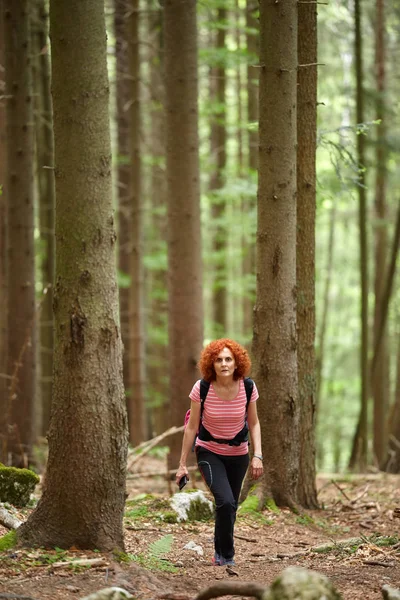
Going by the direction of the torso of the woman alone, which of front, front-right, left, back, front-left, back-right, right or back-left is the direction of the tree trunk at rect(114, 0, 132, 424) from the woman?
back

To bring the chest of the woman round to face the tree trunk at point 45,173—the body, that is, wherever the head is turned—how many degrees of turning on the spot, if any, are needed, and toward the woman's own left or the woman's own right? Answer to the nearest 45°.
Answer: approximately 180°

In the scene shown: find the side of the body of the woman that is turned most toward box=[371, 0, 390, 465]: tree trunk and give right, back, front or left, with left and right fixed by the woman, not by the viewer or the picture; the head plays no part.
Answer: back

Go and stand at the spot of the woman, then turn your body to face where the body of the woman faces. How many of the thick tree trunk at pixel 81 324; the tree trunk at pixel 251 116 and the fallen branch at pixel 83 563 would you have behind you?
1

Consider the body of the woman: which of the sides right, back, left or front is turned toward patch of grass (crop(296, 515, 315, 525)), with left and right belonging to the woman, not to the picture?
back

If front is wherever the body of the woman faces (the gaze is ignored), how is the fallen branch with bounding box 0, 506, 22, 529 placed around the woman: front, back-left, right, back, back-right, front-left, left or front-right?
right

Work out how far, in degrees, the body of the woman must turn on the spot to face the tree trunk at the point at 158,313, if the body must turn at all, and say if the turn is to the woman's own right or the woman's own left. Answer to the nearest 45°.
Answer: approximately 180°

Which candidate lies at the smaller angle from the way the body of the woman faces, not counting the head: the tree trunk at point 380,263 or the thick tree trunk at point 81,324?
the thick tree trunk

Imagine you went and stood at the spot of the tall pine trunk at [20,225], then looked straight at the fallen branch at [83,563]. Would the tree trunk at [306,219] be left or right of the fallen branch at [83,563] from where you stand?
left

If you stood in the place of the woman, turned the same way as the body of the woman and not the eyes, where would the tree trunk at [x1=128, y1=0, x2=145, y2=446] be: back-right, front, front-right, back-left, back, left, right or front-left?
back

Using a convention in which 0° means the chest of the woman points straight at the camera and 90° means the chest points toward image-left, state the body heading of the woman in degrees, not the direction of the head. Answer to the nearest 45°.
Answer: approximately 0°

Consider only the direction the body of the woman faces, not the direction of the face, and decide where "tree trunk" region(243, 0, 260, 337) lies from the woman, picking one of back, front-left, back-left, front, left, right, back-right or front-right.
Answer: back

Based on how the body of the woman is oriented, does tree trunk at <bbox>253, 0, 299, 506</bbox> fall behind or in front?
behind

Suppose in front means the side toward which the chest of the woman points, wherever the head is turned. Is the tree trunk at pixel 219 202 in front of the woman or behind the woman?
behind
